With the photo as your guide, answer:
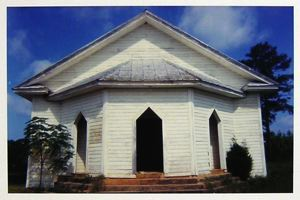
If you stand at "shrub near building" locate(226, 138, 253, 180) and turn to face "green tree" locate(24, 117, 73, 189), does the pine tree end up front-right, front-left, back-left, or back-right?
back-right

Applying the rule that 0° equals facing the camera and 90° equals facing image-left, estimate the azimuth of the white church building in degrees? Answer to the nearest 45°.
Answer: approximately 0°

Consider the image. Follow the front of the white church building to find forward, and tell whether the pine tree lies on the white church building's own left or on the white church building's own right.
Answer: on the white church building's own left
